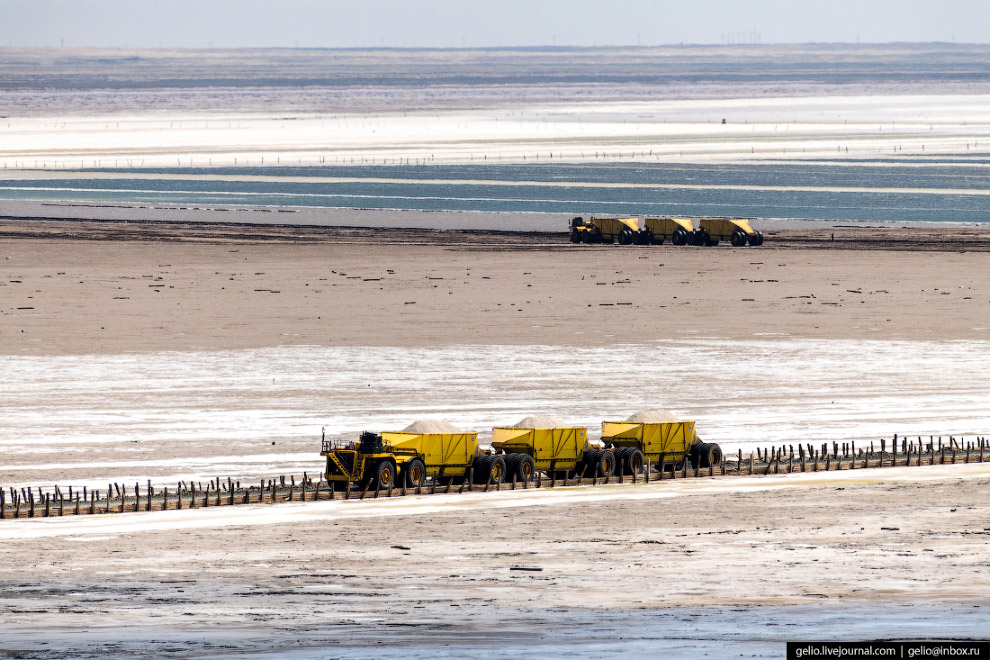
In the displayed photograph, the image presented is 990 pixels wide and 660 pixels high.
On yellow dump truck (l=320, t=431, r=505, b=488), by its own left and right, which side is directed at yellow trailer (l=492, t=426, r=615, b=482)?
back

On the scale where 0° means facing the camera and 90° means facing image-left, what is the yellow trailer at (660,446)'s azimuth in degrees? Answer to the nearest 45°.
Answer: approximately 45°

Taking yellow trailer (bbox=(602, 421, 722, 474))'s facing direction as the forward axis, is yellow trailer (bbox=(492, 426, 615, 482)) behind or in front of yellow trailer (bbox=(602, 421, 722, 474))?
in front

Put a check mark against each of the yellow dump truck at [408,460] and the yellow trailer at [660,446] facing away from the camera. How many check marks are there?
0

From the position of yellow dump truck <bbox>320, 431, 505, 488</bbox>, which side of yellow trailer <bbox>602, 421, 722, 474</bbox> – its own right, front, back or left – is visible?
front

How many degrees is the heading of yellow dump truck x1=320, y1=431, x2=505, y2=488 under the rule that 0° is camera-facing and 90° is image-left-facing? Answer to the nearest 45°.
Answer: approximately 45°

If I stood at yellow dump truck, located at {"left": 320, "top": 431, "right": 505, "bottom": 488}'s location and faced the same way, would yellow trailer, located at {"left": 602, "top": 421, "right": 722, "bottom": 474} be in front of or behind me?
behind
